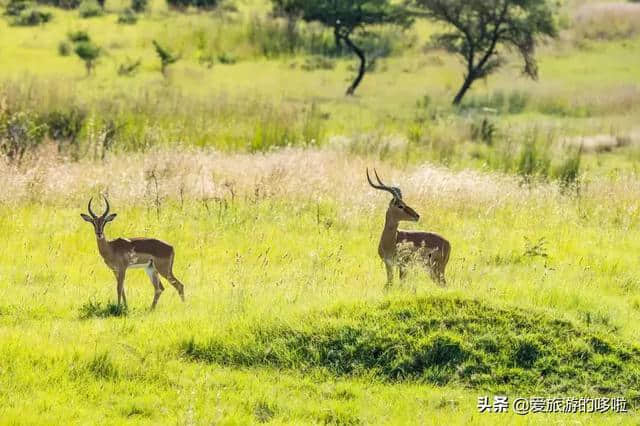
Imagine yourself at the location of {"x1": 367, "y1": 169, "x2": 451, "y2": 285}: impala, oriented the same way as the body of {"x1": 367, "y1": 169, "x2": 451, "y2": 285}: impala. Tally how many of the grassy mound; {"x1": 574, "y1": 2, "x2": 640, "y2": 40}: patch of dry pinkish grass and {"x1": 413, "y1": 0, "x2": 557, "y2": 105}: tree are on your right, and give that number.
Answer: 2

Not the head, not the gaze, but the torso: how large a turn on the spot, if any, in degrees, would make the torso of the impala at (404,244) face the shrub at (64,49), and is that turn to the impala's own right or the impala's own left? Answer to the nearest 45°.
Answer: approximately 45° to the impala's own right

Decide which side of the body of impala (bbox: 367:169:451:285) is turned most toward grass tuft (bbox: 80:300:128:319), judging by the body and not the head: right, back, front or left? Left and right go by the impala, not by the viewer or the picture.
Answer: front

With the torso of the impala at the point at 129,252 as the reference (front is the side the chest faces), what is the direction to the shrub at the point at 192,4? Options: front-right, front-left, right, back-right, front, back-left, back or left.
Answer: right

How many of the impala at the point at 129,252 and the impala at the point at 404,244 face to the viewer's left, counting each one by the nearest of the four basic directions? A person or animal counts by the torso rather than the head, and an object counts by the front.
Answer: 2

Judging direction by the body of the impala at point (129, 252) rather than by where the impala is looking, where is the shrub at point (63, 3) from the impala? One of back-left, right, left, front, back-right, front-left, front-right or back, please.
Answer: right

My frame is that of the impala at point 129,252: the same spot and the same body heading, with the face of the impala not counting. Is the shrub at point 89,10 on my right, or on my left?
on my right

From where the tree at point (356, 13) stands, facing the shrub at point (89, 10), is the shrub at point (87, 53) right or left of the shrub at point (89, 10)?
left

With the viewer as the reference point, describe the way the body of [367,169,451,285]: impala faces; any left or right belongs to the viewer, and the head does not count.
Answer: facing to the left of the viewer

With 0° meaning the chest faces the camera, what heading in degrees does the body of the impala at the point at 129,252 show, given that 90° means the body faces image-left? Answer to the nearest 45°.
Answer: approximately 90°

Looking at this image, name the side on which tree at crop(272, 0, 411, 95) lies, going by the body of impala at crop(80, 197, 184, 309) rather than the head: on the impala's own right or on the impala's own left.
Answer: on the impala's own right

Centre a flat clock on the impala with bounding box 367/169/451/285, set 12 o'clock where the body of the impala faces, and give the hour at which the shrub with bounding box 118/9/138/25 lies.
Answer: The shrub is roughly at 2 o'clock from the impala.

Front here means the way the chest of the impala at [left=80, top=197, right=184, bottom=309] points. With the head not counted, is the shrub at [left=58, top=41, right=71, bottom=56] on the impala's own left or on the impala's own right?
on the impala's own right

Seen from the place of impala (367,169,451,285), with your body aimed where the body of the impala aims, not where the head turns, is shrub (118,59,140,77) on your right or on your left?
on your right

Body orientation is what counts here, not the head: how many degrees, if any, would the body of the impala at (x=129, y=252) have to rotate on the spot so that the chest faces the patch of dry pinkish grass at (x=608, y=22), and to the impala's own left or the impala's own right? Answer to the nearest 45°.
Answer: approximately 135° to the impala's own right

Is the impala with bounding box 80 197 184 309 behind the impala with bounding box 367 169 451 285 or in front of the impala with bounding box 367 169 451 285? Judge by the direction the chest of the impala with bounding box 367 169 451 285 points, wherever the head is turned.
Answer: in front
